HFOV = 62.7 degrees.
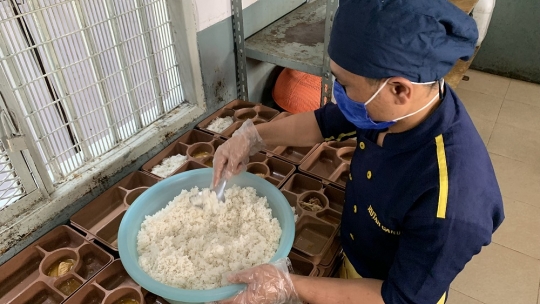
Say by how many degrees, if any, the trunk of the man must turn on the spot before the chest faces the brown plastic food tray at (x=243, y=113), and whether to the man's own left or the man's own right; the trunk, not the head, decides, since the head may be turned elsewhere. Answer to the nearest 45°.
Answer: approximately 90° to the man's own right

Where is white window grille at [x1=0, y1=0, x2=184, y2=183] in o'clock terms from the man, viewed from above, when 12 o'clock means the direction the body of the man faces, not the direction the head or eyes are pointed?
The white window grille is roughly at 2 o'clock from the man.

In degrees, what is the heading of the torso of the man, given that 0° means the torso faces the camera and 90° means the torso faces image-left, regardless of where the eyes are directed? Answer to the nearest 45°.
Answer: approximately 45°

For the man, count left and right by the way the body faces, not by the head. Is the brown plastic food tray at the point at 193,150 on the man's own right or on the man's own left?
on the man's own right
